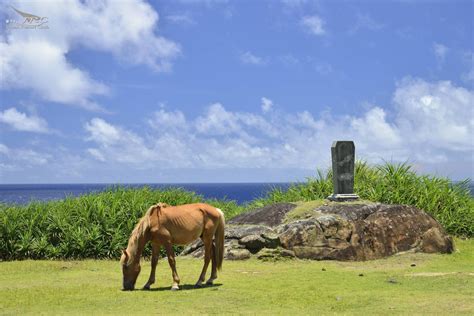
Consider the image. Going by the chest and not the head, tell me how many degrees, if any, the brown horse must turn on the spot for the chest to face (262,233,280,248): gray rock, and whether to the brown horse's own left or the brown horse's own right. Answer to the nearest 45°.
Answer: approximately 135° to the brown horse's own right

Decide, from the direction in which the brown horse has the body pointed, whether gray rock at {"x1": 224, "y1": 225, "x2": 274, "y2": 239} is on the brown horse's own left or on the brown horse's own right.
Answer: on the brown horse's own right

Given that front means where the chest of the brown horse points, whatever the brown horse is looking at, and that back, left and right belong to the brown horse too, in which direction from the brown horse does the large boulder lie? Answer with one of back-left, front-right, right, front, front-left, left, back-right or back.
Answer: back-right

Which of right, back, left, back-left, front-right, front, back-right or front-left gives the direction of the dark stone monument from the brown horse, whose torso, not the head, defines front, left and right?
back-right

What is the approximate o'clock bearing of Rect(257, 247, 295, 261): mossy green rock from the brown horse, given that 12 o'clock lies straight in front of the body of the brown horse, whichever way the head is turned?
The mossy green rock is roughly at 4 o'clock from the brown horse.

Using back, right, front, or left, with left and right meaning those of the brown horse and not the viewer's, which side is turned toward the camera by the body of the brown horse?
left

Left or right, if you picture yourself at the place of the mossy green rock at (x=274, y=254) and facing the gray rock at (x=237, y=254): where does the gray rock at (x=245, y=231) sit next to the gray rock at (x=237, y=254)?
right
